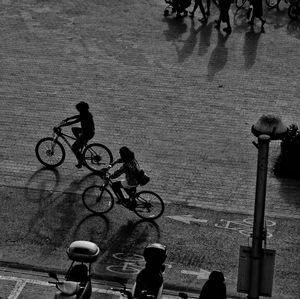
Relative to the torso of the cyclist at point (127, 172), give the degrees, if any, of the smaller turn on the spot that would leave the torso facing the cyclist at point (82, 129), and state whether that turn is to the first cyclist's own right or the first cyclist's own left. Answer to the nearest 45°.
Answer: approximately 45° to the first cyclist's own right

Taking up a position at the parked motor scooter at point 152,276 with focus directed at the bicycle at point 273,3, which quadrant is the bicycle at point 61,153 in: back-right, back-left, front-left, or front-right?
front-left

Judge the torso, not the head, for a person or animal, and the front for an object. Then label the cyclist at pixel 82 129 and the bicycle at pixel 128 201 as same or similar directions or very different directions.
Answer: same or similar directions

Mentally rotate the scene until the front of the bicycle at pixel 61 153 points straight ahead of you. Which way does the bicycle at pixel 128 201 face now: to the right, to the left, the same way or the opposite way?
the same way

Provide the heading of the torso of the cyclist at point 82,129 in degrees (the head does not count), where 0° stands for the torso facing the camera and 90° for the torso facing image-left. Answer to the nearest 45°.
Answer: approximately 90°

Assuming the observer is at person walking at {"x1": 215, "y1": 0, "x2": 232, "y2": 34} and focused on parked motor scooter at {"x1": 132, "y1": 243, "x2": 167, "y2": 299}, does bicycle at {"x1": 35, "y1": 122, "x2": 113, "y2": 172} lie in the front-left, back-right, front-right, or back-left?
front-right

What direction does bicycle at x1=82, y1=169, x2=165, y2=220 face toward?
to the viewer's left

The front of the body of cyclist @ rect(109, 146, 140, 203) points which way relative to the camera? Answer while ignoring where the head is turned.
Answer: to the viewer's left
